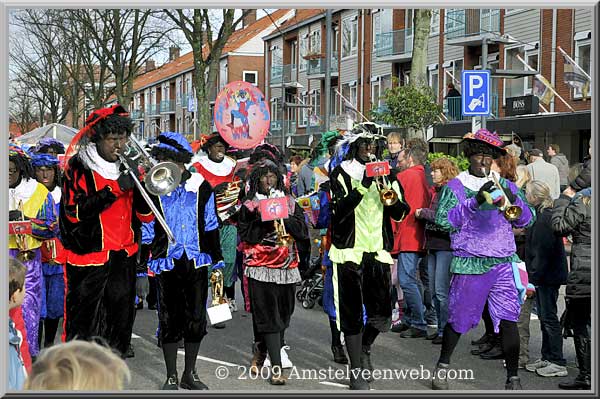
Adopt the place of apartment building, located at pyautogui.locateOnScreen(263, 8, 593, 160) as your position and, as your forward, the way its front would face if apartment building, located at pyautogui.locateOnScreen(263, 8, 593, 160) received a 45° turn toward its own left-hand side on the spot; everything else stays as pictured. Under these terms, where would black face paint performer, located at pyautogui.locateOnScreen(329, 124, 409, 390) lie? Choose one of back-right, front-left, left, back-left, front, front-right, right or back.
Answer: front

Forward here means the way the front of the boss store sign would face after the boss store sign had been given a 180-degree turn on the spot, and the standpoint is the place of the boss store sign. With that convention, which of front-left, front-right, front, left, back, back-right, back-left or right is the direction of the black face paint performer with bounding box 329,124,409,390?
back-right

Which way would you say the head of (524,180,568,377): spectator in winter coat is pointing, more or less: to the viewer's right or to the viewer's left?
to the viewer's left

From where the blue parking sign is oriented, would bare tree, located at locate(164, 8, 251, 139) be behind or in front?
behind

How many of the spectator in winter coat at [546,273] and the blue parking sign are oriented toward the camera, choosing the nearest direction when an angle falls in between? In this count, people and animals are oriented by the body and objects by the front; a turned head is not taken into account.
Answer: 1

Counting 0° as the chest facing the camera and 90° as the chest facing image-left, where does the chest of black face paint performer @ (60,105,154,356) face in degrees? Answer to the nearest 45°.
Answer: approximately 315°

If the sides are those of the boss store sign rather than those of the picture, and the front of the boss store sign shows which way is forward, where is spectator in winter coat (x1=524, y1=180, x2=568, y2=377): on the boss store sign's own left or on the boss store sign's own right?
on the boss store sign's own left

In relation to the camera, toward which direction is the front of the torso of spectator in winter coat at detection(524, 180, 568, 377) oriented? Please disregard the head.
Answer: to the viewer's left

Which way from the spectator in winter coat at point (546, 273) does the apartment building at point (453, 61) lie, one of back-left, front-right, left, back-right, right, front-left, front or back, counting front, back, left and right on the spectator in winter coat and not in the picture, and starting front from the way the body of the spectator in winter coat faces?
right
